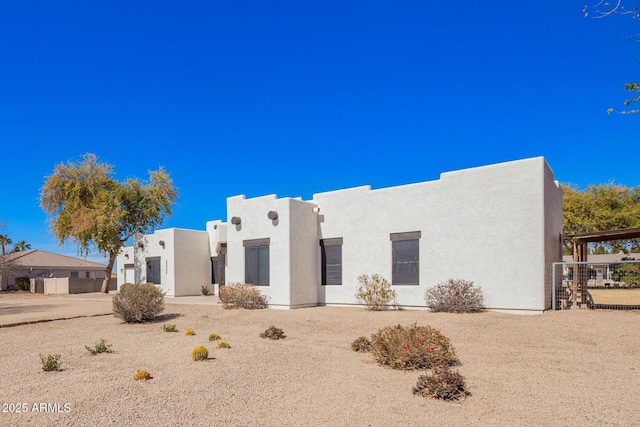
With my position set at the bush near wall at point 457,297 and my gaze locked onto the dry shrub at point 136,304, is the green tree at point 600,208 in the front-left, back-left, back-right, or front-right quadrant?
back-right

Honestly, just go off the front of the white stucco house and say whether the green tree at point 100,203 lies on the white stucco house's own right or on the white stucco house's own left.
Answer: on the white stucco house's own right

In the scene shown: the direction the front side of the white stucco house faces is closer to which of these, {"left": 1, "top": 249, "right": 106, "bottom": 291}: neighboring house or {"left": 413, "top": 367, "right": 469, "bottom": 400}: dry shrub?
the dry shrub

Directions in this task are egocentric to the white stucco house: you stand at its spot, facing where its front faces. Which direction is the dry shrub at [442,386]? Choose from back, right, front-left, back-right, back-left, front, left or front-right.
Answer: front-left

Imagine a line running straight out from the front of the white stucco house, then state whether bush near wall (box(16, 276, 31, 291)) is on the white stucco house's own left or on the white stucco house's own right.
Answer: on the white stucco house's own right

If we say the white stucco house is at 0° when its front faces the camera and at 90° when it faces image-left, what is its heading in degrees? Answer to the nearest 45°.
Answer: approximately 45°

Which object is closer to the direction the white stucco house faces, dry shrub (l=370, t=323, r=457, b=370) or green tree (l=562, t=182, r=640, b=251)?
the dry shrub

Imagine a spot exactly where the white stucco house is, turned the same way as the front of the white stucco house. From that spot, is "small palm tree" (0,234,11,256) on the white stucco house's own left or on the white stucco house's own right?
on the white stucco house's own right
